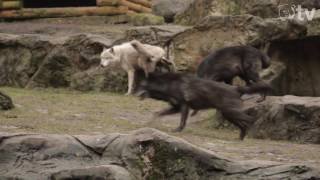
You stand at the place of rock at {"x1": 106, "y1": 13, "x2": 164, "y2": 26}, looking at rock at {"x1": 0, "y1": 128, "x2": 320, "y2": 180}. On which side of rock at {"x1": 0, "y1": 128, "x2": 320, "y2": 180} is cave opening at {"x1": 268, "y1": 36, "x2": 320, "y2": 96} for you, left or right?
left

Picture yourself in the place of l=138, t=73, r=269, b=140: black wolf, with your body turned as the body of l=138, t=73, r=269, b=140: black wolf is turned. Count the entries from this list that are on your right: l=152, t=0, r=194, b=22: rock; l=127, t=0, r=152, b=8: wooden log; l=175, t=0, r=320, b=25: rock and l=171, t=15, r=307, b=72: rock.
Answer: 4

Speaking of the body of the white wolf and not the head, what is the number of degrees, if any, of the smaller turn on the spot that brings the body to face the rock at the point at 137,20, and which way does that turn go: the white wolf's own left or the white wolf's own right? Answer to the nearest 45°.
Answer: approximately 90° to the white wolf's own right

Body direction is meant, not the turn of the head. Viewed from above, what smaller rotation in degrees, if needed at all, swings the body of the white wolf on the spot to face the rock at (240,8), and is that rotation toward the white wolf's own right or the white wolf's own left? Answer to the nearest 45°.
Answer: approximately 135° to the white wolf's own right

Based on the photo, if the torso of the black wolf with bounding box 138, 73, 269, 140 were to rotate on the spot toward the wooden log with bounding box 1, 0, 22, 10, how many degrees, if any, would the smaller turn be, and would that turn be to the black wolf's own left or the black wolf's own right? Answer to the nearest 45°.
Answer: approximately 45° to the black wolf's own right

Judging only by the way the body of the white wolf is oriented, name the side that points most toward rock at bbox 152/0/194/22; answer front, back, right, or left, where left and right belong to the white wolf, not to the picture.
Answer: right

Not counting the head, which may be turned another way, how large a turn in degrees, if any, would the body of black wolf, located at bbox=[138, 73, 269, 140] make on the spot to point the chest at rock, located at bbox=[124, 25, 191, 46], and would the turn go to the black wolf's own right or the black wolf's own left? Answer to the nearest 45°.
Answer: approximately 90° to the black wolf's own right

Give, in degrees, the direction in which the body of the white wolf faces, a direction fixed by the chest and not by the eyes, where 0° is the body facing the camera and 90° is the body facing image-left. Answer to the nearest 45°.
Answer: approximately 90°

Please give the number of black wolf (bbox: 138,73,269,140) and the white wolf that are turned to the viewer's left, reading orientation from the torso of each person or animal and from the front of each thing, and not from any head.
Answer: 2

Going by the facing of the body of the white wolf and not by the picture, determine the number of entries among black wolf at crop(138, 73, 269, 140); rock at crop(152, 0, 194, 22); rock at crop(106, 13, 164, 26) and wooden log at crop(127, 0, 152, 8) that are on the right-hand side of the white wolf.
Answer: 3

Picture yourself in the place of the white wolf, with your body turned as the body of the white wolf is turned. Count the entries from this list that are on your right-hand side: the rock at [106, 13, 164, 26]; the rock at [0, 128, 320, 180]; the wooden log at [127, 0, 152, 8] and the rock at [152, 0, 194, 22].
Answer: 3

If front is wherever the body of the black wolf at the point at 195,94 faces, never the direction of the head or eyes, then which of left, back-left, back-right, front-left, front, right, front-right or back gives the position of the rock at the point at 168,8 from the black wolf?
right

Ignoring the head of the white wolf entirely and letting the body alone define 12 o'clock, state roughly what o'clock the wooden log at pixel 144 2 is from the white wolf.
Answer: The wooden log is roughly at 3 o'clock from the white wolf.

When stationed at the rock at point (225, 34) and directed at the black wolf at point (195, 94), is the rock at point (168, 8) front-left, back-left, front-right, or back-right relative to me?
back-right

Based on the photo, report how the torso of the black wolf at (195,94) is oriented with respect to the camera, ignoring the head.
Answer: to the viewer's left
